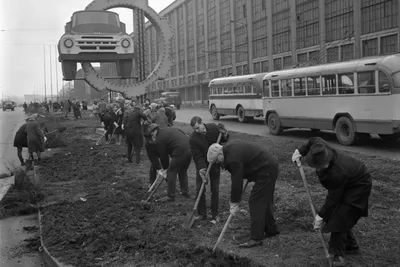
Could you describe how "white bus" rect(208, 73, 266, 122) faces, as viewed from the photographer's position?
facing away from the viewer and to the left of the viewer

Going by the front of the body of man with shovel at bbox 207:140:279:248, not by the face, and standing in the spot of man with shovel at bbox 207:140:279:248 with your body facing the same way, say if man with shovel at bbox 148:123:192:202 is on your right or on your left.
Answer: on your right

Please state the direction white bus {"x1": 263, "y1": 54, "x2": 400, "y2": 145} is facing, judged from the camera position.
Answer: facing away from the viewer and to the left of the viewer

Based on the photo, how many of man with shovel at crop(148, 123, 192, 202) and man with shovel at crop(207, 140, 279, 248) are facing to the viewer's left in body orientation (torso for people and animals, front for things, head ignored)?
2

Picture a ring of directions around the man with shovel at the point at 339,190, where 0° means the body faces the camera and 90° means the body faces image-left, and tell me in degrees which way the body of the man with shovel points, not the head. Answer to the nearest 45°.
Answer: approximately 45°

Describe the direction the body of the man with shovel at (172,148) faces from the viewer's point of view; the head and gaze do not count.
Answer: to the viewer's left

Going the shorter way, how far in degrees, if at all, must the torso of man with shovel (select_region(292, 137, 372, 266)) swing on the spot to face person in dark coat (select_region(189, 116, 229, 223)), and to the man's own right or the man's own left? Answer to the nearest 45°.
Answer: approximately 90° to the man's own right

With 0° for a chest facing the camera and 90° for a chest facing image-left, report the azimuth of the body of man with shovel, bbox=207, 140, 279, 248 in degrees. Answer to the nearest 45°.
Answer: approximately 90°

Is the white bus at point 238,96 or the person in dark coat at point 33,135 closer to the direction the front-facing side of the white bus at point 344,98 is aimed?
the white bus
